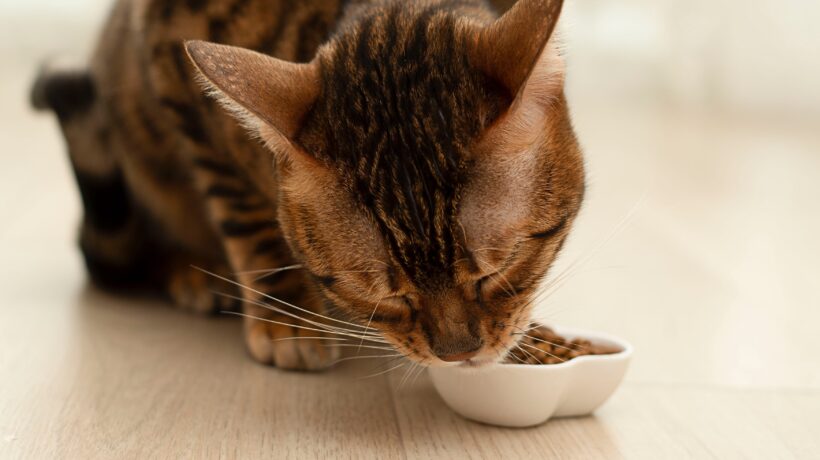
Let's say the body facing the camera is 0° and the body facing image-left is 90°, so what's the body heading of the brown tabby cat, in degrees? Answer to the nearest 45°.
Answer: approximately 315°
